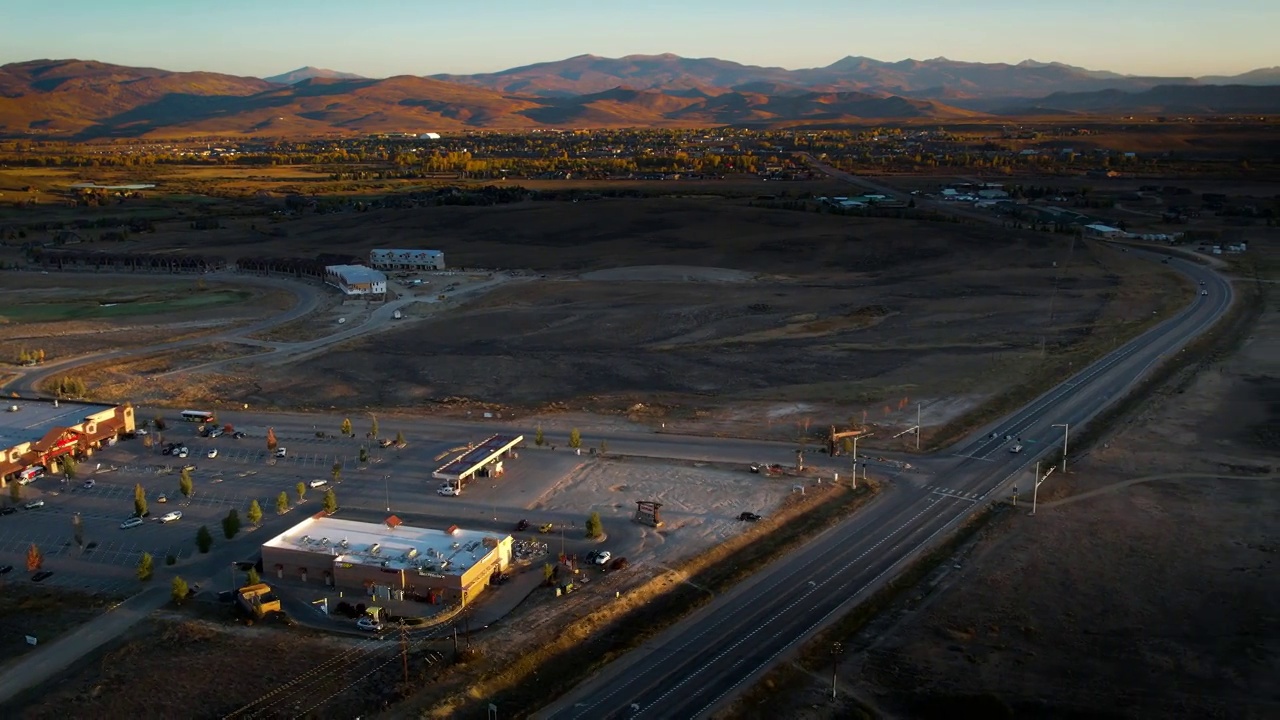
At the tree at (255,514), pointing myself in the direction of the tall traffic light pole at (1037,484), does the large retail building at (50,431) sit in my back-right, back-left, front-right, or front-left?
back-left

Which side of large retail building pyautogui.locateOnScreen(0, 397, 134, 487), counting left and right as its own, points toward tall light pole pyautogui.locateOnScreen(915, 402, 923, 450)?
front

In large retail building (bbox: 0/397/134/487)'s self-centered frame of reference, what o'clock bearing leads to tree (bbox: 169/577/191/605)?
The tree is roughly at 1 o'clock from the large retail building.

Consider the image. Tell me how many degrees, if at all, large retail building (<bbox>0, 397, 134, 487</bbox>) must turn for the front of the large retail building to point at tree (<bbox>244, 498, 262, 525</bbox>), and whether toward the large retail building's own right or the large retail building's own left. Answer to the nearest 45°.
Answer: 0° — it already faces it

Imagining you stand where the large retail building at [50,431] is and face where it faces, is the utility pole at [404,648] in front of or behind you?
in front

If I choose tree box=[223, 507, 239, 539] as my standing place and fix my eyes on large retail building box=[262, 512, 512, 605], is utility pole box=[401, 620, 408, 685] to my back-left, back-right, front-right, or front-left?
front-right

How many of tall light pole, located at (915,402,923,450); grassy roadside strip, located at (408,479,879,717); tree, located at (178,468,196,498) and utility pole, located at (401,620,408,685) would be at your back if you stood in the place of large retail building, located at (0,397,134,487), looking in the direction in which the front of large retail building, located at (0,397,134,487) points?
0

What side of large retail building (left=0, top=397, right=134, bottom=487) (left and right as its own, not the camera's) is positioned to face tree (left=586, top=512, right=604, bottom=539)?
front

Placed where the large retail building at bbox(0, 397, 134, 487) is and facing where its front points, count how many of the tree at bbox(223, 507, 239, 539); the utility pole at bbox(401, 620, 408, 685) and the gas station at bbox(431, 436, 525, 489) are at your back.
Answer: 0

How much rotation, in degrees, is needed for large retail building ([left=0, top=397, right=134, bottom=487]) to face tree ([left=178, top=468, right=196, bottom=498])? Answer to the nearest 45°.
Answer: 0° — it already faces it

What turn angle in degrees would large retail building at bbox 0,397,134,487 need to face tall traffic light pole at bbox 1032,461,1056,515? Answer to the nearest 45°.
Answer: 0° — it already faces it

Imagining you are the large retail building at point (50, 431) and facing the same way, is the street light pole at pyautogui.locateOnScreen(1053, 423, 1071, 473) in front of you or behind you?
in front

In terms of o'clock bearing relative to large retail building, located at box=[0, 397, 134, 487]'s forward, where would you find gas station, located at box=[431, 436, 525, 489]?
The gas station is roughly at 12 o'clock from the large retail building.

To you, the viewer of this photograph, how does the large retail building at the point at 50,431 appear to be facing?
facing the viewer and to the right of the viewer
